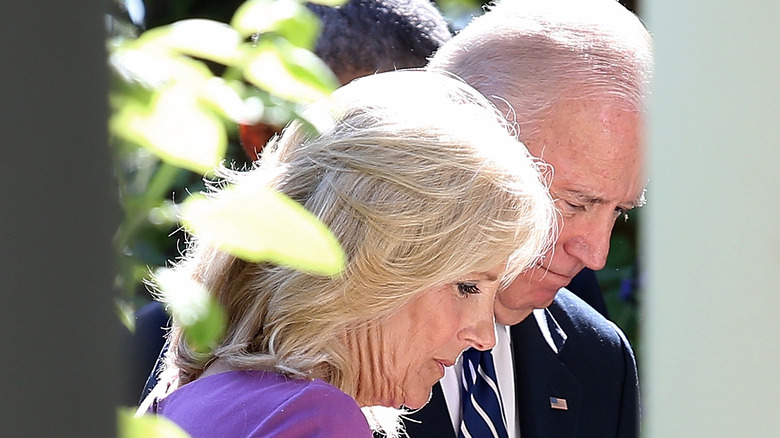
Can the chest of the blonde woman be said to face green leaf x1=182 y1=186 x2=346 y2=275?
no

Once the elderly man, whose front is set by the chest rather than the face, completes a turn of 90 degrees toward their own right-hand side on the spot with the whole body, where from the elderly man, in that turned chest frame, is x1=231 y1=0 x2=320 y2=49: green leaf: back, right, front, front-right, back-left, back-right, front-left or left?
front-left

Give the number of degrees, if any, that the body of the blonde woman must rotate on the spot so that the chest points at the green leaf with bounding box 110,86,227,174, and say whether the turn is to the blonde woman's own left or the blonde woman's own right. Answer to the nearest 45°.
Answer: approximately 90° to the blonde woman's own right

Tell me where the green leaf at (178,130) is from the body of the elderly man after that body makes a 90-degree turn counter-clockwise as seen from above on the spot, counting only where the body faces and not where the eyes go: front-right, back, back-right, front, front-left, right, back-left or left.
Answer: back-right

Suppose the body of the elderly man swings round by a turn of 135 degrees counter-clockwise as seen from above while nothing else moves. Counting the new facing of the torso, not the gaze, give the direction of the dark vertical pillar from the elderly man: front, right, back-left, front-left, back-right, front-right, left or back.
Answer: back

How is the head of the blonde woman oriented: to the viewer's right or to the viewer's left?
to the viewer's right

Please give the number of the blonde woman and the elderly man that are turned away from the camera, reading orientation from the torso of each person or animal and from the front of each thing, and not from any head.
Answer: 0

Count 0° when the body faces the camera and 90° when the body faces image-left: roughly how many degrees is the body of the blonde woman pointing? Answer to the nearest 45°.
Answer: approximately 270°

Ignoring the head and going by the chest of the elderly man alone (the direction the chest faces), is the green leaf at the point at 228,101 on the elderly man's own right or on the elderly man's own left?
on the elderly man's own right

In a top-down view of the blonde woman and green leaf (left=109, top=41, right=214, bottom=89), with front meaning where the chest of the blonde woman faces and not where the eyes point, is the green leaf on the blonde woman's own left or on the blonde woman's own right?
on the blonde woman's own right

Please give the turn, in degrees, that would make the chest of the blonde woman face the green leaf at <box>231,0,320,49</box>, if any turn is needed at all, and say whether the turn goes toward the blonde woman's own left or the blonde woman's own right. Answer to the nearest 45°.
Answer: approximately 90° to the blonde woman's own right

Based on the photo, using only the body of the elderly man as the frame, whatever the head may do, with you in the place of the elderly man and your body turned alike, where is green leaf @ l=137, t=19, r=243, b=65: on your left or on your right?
on your right

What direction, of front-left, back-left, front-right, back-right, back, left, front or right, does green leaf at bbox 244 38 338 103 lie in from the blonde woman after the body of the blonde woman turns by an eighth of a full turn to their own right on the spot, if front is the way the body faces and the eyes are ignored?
front-right

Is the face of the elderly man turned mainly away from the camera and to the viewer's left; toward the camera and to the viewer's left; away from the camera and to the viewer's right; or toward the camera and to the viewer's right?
toward the camera and to the viewer's right

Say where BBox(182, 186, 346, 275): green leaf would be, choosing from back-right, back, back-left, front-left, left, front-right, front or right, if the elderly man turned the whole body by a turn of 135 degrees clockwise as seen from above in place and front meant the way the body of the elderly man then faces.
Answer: left
